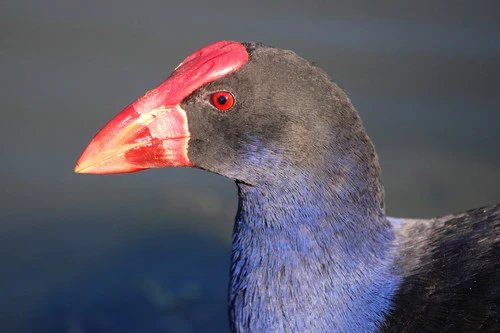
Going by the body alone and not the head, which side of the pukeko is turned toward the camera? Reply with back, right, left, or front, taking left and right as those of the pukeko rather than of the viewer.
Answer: left
